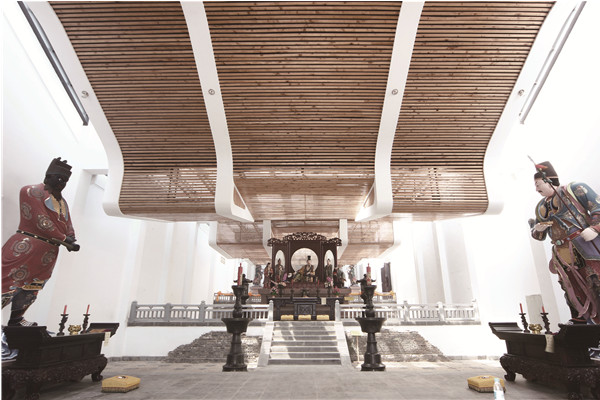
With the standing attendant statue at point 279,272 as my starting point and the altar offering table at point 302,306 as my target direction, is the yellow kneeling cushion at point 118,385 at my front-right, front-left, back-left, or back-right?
front-right

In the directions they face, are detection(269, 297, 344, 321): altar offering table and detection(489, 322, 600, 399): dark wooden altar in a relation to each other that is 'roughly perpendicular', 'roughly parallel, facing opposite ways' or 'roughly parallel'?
roughly perpendicular

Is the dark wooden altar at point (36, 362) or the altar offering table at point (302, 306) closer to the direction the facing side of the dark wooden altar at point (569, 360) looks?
the dark wooden altar

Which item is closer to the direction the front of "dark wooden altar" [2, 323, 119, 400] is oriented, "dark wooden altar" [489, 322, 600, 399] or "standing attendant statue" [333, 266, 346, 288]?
the dark wooden altar

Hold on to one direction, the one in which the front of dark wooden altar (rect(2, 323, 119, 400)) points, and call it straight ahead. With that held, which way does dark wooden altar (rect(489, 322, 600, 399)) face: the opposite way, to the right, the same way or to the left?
the opposite way

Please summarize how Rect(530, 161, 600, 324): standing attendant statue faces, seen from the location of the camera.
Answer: facing the viewer and to the left of the viewer

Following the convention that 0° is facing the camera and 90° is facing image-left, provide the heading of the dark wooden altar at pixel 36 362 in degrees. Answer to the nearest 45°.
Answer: approximately 315°

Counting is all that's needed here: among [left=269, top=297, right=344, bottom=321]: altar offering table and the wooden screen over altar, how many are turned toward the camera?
2

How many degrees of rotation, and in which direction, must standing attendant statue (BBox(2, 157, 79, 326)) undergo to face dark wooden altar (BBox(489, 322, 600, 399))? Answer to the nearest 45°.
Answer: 0° — it already faces it

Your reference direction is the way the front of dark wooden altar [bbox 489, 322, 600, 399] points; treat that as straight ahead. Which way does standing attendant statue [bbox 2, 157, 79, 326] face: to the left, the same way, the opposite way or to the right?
the opposite way

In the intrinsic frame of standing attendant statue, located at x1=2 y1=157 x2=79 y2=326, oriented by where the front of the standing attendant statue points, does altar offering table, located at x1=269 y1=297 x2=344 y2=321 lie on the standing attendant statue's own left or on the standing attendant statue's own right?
on the standing attendant statue's own left

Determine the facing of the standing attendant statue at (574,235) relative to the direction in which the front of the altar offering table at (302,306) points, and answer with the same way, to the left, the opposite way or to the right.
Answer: to the right

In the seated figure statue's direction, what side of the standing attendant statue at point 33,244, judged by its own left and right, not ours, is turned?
left

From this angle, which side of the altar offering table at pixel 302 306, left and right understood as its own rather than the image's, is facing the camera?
front

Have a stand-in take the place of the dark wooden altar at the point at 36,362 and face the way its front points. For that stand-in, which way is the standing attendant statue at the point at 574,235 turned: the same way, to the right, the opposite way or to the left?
the opposite way

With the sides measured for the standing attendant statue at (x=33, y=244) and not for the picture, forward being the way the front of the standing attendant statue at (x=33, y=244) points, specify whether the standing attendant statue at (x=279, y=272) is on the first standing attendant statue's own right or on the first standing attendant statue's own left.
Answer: on the first standing attendant statue's own left

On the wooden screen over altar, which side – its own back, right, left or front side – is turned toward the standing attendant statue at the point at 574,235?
front

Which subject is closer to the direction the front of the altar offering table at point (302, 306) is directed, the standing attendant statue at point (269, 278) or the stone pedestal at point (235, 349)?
the stone pedestal

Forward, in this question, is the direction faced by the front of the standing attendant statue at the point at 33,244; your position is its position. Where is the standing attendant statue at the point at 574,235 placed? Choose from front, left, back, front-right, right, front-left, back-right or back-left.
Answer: front

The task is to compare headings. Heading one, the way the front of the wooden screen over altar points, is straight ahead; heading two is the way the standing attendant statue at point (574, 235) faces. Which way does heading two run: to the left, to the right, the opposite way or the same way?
to the right

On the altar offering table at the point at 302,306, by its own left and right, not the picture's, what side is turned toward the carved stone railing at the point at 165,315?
right

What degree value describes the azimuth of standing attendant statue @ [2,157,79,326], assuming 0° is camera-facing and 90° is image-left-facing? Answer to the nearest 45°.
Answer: approximately 315°

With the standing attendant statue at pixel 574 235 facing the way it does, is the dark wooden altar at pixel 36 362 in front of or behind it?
in front
